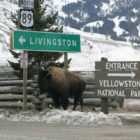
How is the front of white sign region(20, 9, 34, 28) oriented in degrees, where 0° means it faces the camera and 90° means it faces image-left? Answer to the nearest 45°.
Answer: approximately 0°

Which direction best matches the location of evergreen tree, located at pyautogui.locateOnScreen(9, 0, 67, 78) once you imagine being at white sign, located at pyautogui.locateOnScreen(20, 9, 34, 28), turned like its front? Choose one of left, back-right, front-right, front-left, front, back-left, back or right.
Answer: back
